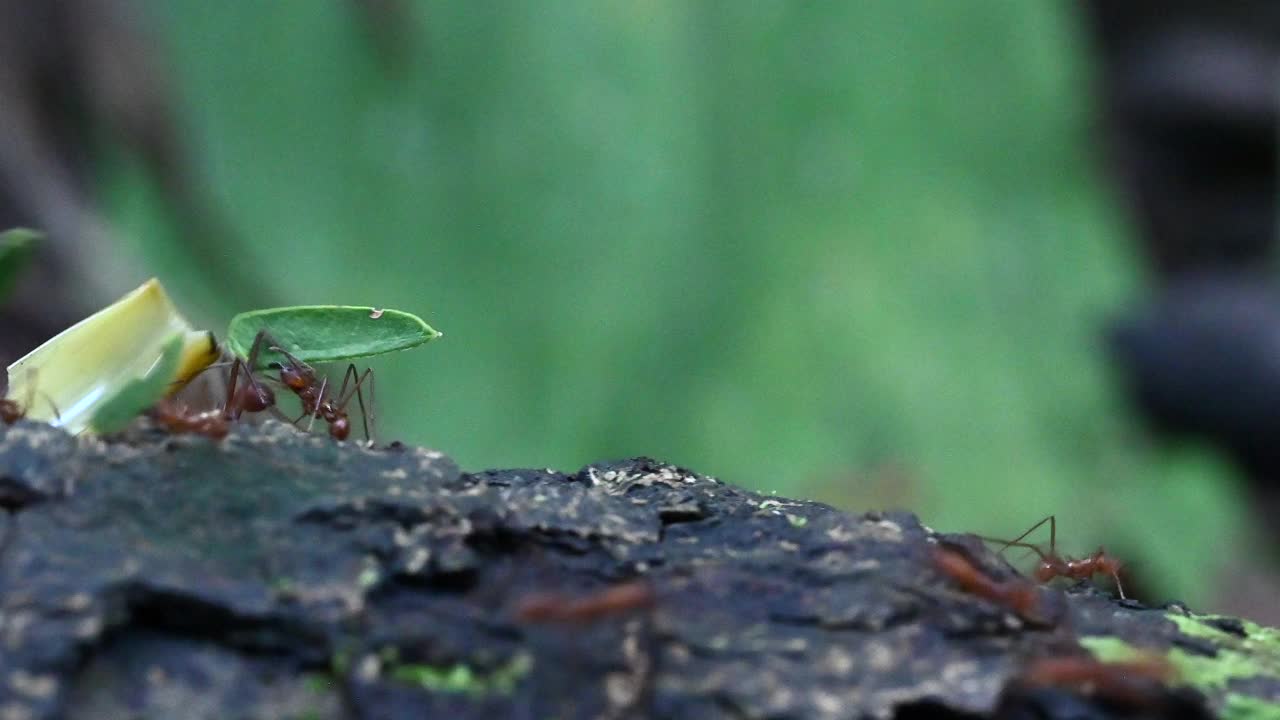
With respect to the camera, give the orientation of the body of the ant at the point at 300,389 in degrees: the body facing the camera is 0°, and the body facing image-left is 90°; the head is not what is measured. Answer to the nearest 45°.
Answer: approximately 90°

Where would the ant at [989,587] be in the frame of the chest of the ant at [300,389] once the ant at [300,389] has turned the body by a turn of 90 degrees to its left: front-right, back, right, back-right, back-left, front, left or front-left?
front-left

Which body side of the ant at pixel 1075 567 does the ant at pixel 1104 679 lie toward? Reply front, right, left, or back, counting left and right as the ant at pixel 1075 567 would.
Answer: right
